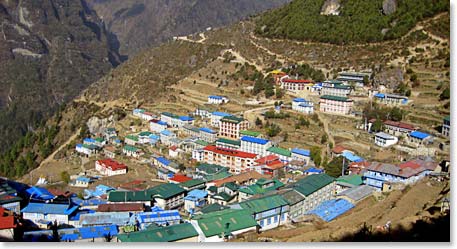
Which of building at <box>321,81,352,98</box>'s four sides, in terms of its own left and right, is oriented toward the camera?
front

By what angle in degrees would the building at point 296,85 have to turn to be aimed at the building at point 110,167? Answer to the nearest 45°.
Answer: approximately 45° to its right

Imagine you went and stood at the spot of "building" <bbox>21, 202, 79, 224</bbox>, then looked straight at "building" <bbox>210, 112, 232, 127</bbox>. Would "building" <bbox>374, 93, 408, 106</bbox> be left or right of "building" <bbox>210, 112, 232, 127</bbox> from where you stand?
right

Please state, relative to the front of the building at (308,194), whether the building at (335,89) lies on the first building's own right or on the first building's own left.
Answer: on the first building's own left

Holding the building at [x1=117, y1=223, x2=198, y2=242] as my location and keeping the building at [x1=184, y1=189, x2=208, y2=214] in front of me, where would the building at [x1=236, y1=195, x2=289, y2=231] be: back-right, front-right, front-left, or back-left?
front-right

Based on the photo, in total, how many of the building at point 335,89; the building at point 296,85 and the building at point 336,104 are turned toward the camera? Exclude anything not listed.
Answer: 3

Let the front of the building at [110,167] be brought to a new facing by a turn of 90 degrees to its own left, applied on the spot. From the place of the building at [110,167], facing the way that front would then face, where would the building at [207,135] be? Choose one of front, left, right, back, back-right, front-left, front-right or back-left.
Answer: front-left

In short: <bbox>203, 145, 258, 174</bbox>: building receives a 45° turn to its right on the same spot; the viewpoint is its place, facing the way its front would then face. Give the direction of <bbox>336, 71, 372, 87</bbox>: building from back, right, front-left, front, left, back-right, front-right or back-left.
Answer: back-right

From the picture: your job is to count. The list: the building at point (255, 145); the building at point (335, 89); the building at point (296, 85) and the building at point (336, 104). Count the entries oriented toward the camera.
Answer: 4

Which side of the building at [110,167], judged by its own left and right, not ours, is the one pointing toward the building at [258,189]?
left

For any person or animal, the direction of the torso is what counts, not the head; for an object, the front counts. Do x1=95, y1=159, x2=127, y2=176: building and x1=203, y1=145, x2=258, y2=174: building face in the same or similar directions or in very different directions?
same or similar directions

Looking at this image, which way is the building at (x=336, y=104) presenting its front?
toward the camera

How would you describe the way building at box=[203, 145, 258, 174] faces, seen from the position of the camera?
facing the viewer and to the left of the viewer

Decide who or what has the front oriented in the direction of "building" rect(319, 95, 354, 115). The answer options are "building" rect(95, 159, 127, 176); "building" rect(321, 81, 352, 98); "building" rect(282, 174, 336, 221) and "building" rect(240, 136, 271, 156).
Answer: "building" rect(321, 81, 352, 98)

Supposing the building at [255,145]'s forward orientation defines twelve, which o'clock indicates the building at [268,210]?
the building at [268,210] is roughly at 12 o'clock from the building at [255,145].

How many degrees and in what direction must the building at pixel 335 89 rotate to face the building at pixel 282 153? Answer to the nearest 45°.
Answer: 0° — it already faces it

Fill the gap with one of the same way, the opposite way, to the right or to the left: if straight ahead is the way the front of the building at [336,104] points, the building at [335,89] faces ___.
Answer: the same way

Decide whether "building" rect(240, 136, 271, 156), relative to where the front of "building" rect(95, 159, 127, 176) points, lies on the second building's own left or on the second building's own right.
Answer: on the second building's own left

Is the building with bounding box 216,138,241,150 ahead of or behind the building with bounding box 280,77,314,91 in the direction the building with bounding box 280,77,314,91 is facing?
ahead

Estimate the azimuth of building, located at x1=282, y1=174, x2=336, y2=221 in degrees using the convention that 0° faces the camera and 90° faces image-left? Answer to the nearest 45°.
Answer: approximately 315°

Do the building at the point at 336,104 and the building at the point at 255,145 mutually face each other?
no

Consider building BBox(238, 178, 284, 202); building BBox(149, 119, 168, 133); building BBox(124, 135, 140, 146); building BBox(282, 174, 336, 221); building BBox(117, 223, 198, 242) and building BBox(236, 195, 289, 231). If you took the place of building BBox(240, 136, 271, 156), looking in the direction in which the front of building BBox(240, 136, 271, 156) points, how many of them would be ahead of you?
4

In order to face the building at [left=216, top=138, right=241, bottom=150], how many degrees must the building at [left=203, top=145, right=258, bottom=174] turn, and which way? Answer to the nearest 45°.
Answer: approximately 135° to its right
